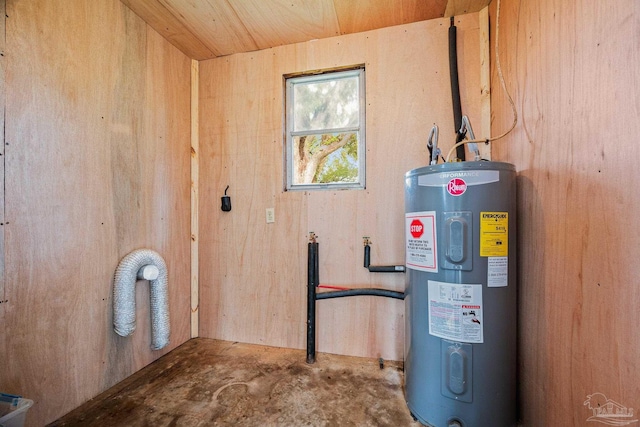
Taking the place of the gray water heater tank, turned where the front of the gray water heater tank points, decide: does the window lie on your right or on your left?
on your right

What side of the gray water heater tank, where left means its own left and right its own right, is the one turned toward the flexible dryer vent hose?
right

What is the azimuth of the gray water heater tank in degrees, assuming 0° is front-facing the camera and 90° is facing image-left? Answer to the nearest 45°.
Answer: approximately 0°

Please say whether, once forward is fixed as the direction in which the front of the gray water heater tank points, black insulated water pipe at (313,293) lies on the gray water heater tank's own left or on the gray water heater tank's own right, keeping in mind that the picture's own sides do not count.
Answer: on the gray water heater tank's own right

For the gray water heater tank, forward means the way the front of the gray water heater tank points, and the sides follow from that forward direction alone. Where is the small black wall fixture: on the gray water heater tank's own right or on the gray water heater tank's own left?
on the gray water heater tank's own right

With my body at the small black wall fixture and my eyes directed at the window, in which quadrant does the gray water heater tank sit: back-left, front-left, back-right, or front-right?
front-right

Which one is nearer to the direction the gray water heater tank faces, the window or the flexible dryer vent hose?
the flexible dryer vent hose
